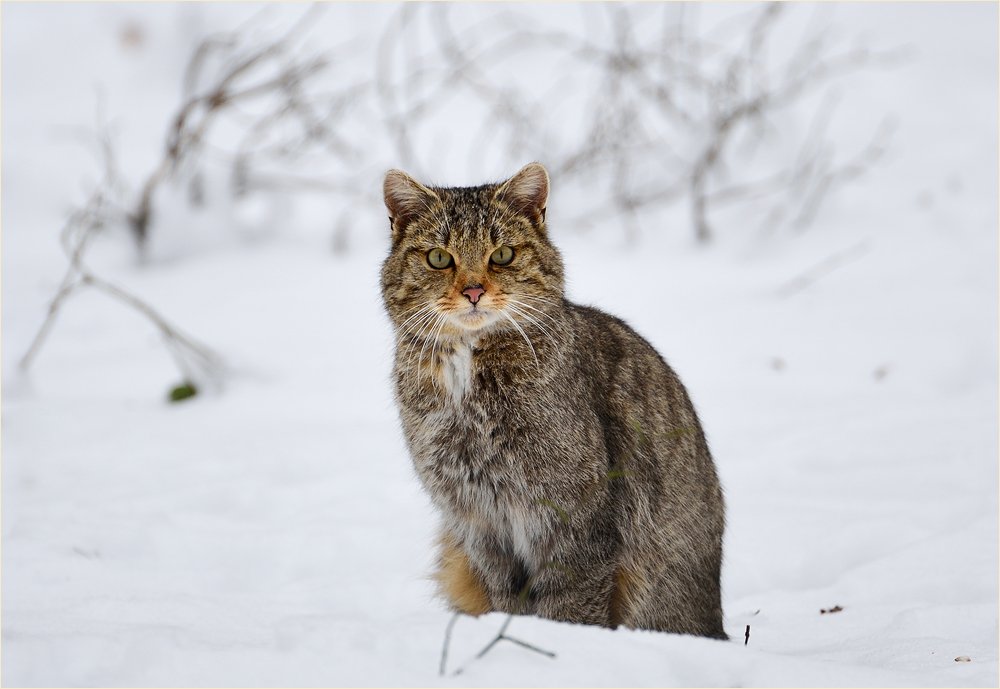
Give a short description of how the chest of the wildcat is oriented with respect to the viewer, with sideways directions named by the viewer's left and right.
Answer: facing the viewer and to the left of the viewer

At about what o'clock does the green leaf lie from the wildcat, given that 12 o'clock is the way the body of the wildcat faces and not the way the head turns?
The green leaf is roughly at 3 o'clock from the wildcat.
